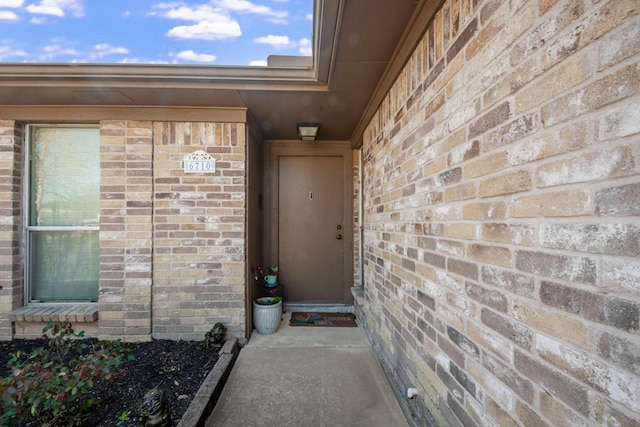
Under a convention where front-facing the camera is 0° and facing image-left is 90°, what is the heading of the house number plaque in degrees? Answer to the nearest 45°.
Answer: approximately 0°

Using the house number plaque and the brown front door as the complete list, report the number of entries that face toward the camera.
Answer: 2

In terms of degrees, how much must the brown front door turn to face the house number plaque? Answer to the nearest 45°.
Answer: approximately 45° to its right

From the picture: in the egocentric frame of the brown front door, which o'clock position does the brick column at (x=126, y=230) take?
The brick column is roughly at 2 o'clock from the brown front door.

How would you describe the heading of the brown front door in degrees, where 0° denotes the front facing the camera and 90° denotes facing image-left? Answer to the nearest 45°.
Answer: approximately 0°
